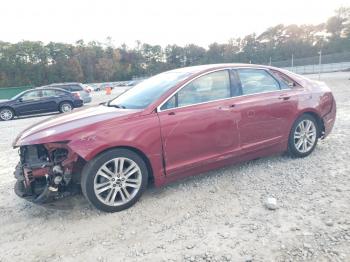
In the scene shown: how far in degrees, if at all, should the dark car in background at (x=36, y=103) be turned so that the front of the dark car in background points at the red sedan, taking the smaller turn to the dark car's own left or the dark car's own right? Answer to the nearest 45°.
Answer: approximately 90° to the dark car's own left

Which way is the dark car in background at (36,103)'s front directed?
to the viewer's left

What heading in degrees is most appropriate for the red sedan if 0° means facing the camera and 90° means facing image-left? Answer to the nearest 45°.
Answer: approximately 45°

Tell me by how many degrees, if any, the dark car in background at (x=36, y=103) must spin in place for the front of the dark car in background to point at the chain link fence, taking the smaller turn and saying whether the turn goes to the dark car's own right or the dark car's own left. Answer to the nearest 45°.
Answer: approximately 180°

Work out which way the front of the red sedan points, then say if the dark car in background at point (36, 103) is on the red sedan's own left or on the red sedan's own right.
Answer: on the red sedan's own right

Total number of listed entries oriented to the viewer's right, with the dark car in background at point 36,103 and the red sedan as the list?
0
